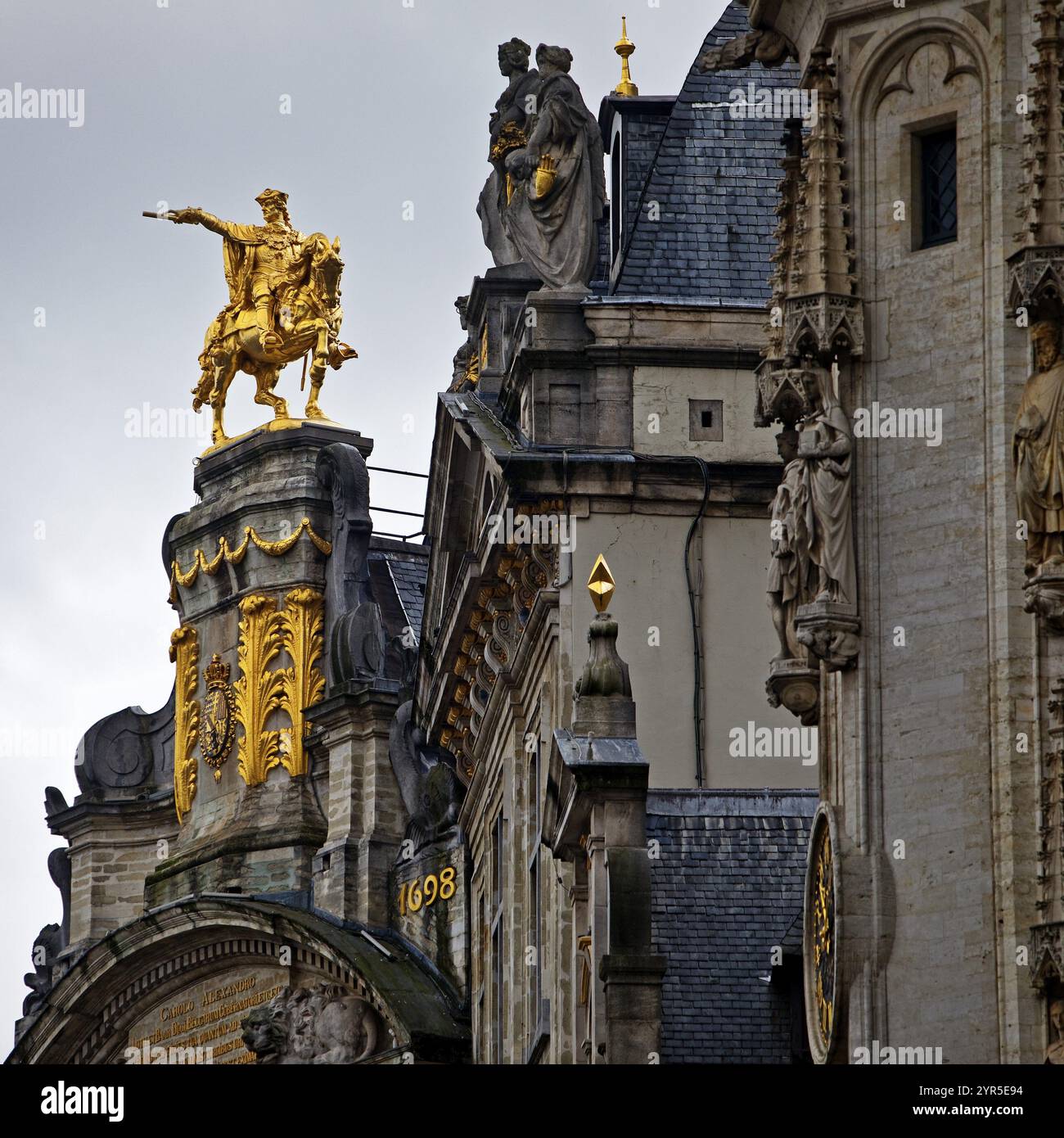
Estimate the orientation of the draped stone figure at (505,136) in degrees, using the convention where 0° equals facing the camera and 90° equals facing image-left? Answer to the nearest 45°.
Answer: approximately 90°

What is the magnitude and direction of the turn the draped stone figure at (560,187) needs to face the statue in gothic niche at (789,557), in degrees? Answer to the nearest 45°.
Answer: approximately 90° to its left

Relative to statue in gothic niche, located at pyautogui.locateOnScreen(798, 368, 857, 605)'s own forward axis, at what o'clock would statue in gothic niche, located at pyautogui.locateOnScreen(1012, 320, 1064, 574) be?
statue in gothic niche, located at pyautogui.locateOnScreen(1012, 320, 1064, 574) is roughly at 9 o'clock from statue in gothic niche, located at pyautogui.locateOnScreen(798, 368, 857, 605).

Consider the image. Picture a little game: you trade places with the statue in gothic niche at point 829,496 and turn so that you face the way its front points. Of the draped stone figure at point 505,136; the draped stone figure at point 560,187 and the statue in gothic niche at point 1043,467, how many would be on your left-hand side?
1

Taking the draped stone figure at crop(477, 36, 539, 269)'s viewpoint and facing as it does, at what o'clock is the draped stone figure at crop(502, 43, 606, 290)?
the draped stone figure at crop(502, 43, 606, 290) is roughly at 8 o'clock from the draped stone figure at crop(477, 36, 539, 269).

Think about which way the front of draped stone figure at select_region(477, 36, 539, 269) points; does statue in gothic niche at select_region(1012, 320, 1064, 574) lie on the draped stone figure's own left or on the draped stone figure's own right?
on the draped stone figure's own left

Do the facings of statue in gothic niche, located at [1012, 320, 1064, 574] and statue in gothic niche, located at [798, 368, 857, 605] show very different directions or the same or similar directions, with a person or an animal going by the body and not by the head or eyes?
same or similar directions

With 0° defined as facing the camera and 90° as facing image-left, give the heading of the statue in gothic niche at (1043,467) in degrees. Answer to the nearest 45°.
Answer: approximately 45°

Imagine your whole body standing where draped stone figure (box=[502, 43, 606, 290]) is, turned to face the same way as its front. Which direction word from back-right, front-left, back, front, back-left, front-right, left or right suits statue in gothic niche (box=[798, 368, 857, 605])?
left
